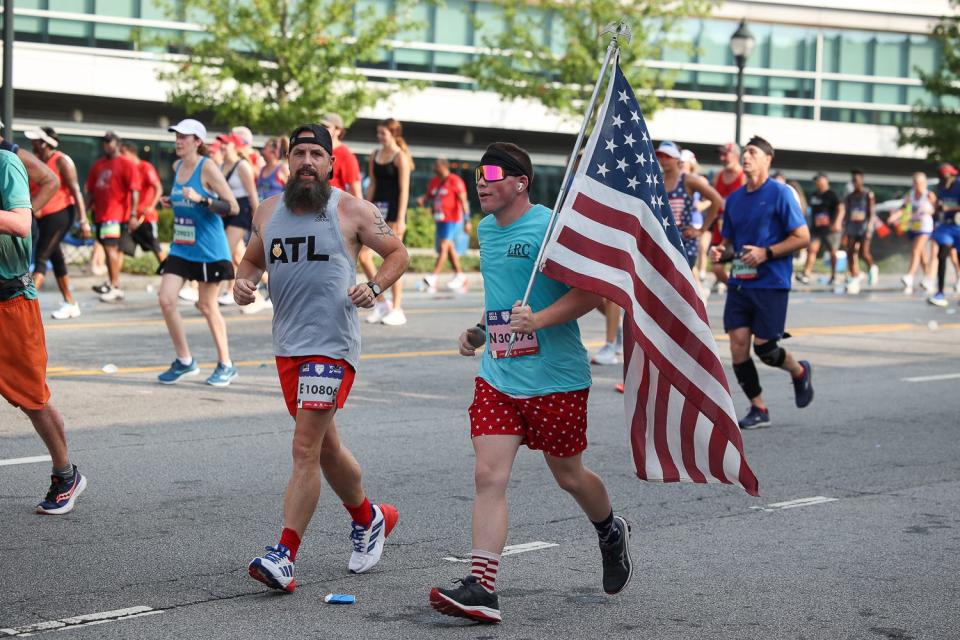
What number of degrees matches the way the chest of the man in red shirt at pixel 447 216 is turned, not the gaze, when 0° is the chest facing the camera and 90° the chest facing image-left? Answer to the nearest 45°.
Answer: approximately 45°

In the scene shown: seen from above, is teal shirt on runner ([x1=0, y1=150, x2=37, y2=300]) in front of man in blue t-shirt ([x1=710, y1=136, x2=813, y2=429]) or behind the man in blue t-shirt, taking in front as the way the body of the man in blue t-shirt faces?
in front

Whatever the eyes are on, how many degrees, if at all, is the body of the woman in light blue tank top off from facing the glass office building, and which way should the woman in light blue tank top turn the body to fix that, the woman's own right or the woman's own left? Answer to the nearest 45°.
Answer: approximately 135° to the woman's own right

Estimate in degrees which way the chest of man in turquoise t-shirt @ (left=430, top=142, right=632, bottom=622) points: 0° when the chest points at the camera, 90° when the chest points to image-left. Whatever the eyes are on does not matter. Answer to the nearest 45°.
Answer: approximately 45°

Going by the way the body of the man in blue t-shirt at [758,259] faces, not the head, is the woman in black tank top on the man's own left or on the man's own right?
on the man's own right

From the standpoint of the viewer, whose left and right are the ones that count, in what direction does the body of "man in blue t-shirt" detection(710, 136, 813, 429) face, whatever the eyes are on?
facing the viewer and to the left of the viewer

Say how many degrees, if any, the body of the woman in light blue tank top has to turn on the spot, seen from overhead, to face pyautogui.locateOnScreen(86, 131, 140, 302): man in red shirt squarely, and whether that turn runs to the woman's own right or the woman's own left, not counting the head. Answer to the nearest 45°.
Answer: approximately 135° to the woman's own right

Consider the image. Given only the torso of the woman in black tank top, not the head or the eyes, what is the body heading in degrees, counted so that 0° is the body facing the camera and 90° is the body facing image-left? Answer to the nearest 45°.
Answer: approximately 45°

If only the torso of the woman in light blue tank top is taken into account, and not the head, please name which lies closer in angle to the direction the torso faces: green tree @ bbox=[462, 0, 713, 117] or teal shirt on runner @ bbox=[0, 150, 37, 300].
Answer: the teal shirt on runner

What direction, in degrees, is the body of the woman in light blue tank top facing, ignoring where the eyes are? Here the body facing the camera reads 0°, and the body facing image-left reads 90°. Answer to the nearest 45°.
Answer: approximately 45°

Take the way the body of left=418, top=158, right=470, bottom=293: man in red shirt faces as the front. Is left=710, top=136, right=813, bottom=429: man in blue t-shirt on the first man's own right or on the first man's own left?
on the first man's own left

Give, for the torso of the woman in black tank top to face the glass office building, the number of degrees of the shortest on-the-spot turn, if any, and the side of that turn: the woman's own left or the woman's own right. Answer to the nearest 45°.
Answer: approximately 135° to the woman's own right

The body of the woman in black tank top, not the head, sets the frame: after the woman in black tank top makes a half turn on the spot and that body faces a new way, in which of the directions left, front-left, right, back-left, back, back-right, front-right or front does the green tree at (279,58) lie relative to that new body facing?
front-left
